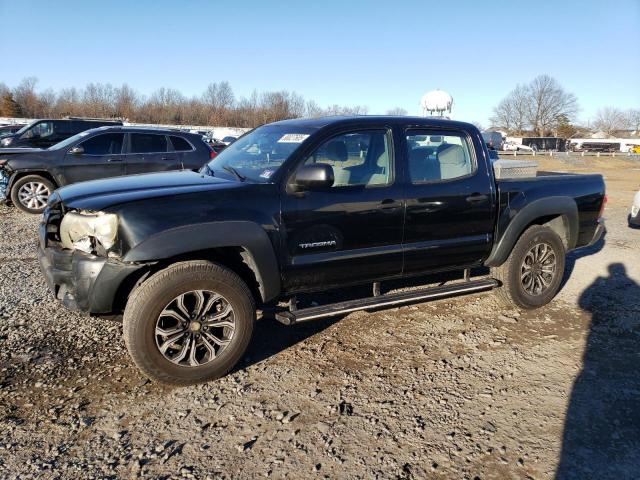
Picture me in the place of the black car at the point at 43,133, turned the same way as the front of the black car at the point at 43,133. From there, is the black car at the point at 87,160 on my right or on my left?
on my left

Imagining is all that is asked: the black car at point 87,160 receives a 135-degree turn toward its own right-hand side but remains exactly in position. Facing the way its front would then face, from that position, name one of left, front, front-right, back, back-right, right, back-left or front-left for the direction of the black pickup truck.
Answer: back-right

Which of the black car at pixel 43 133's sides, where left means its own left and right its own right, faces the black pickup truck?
left

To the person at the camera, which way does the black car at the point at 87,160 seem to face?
facing to the left of the viewer

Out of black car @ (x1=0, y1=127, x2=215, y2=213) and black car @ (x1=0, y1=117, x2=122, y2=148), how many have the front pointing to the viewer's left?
2

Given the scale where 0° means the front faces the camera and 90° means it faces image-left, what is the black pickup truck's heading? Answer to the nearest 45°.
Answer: approximately 45°

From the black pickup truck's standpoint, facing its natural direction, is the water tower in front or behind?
behind

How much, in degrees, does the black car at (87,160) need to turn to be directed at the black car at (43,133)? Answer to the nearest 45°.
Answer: approximately 90° to its right

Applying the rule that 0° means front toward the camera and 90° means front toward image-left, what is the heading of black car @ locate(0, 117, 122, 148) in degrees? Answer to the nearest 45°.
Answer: approximately 90°

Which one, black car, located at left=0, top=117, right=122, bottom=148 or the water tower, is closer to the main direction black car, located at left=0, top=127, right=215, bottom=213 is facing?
the black car

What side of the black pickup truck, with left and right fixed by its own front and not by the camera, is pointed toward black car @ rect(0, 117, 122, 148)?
right
